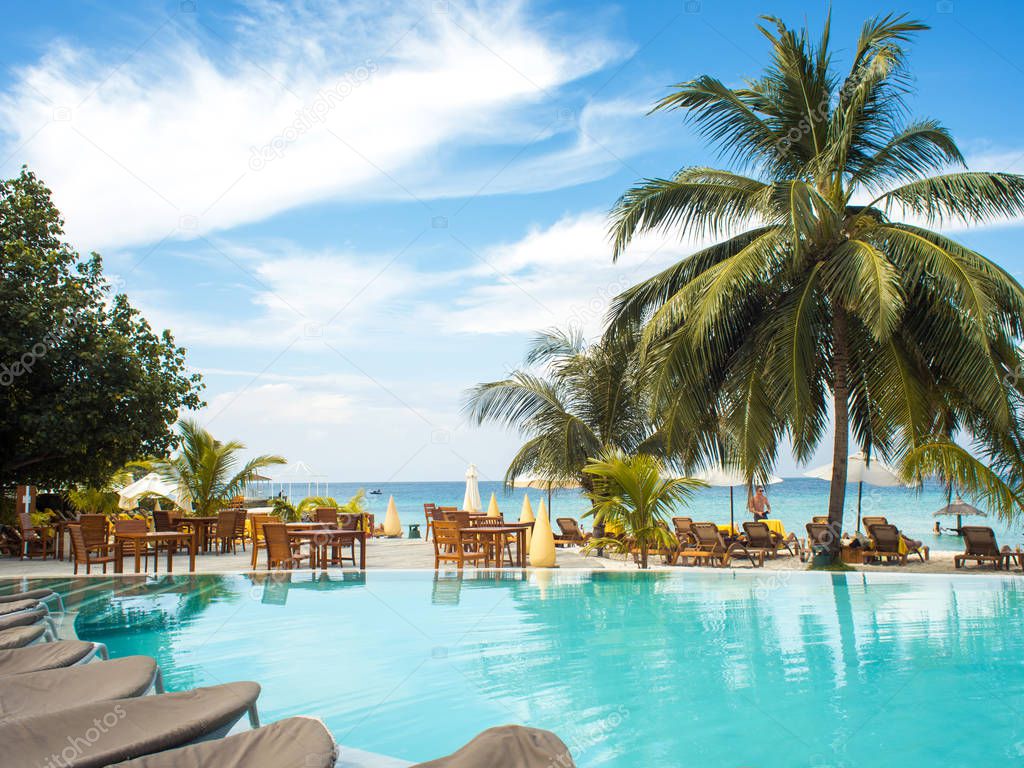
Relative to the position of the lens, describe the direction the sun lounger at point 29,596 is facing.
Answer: facing to the right of the viewer

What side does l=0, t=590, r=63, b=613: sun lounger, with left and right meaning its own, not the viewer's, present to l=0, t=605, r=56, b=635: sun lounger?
right

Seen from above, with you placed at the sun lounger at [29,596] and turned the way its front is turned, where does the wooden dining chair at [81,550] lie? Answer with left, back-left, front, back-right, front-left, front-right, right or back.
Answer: left

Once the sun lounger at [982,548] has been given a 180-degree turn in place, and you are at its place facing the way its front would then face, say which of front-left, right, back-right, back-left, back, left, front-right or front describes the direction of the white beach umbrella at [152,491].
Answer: front-right

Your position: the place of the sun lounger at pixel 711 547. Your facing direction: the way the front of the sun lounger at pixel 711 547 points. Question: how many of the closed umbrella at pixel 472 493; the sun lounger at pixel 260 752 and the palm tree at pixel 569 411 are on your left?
2

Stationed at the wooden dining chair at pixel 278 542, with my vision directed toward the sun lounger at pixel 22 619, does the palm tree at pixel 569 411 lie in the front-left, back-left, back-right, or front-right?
back-left

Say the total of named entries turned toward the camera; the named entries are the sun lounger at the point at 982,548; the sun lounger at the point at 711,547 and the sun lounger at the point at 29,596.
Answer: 0

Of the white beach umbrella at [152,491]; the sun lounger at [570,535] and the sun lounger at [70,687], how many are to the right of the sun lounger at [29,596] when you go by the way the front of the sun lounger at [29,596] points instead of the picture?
1
